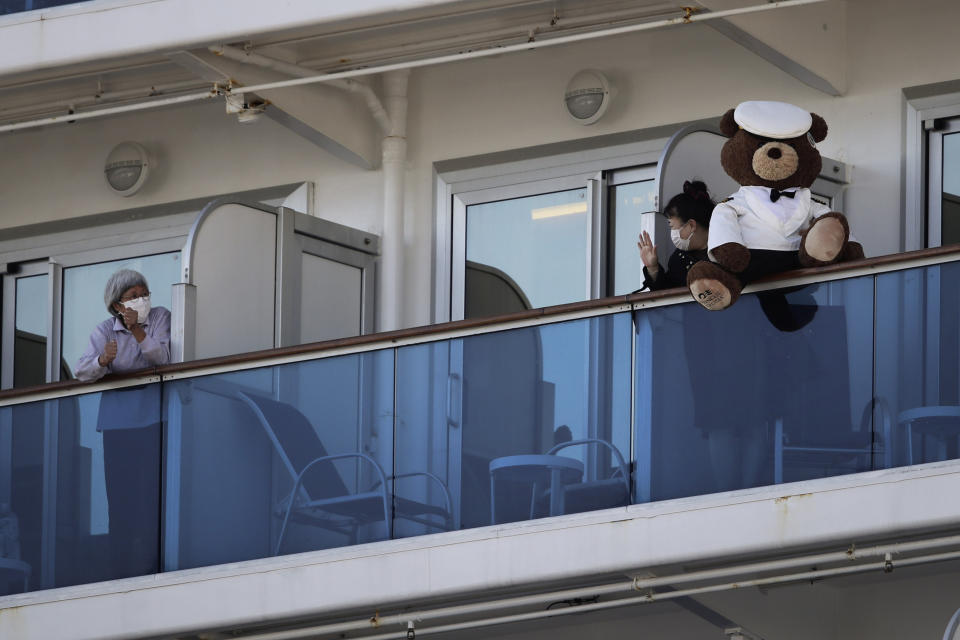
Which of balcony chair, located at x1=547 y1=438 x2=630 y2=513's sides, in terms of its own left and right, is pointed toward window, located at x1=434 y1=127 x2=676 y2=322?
right

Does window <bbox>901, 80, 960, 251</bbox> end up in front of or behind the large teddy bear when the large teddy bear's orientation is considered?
behind

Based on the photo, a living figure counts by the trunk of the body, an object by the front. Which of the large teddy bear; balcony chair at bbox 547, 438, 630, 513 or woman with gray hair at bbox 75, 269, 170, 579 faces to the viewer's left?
the balcony chair

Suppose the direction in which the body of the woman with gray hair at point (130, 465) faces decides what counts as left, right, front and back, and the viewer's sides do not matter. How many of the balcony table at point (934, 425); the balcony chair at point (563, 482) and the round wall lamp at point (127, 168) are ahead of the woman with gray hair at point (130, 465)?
2

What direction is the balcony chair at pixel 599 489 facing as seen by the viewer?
to the viewer's left

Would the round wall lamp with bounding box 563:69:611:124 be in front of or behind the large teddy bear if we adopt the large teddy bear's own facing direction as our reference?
behind

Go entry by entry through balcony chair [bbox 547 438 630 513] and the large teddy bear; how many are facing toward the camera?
1

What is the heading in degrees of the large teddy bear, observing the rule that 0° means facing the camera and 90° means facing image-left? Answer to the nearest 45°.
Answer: approximately 0°

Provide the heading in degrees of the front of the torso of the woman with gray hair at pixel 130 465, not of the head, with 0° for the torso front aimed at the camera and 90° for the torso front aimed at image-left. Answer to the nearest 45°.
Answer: approximately 315°
